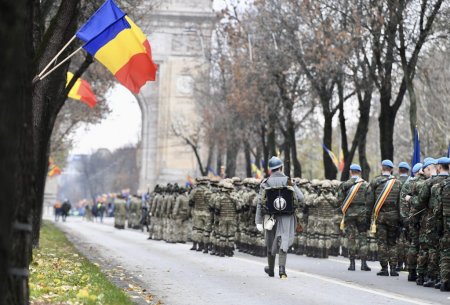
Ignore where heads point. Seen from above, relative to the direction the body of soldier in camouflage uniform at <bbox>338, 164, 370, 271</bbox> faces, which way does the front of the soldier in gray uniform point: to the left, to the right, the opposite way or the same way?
the same way

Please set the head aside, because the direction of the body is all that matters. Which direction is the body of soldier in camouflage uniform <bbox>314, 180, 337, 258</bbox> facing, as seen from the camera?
away from the camera

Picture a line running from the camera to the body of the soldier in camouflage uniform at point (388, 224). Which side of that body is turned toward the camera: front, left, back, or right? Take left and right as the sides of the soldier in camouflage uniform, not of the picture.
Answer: back

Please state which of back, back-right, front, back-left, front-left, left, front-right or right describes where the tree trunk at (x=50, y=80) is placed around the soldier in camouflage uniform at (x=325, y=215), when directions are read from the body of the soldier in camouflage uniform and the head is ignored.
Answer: back-left

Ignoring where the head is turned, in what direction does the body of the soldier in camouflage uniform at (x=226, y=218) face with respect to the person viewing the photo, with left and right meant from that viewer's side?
facing away from the viewer

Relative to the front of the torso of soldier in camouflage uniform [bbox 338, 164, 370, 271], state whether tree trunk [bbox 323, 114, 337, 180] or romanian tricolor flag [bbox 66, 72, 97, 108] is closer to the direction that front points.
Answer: the tree trunk

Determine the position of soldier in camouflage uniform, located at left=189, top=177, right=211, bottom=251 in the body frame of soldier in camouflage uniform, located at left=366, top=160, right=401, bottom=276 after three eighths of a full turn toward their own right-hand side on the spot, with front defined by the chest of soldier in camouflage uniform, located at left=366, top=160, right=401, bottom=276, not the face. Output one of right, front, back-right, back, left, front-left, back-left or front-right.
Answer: back

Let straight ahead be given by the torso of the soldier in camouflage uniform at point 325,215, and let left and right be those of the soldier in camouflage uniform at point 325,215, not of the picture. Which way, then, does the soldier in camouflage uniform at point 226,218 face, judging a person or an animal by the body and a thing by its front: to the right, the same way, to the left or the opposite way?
the same way

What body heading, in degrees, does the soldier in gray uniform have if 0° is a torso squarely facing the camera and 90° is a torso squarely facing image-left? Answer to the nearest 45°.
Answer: approximately 180°

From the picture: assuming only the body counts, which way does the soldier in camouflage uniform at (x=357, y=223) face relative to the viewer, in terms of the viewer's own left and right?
facing away from the viewer

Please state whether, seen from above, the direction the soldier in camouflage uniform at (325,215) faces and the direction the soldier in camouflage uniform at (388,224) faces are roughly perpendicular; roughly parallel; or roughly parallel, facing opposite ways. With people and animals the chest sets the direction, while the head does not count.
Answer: roughly parallel

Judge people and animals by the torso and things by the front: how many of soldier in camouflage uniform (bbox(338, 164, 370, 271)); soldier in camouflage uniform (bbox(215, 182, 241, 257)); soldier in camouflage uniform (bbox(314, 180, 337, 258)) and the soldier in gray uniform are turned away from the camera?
4

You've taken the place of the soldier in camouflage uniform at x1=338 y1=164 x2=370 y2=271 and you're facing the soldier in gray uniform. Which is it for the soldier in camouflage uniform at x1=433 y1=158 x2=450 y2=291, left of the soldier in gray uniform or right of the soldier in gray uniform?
left

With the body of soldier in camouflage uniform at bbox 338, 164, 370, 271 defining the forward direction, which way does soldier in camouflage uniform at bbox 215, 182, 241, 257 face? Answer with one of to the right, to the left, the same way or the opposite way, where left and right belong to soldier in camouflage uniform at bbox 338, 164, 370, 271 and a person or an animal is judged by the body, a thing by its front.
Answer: the same way

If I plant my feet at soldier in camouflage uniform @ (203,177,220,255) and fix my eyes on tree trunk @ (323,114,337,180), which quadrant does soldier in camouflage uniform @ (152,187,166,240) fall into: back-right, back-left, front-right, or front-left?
front-left
